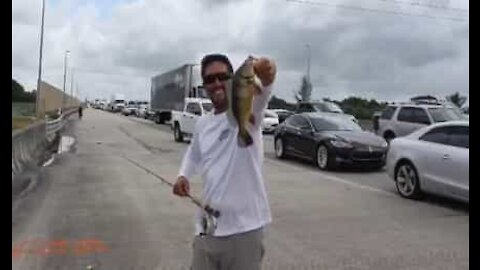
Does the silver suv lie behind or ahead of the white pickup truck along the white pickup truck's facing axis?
ahead

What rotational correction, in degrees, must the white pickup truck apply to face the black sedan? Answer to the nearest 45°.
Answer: approximately 45° to its right

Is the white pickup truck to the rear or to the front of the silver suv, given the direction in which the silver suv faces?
to the rear
